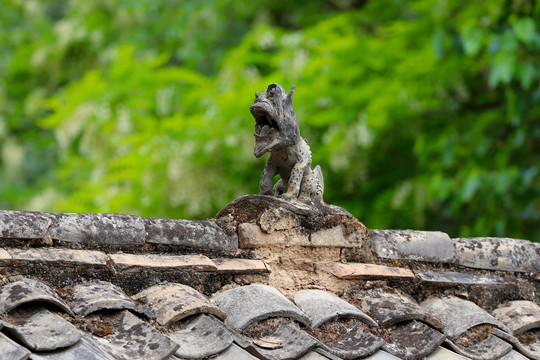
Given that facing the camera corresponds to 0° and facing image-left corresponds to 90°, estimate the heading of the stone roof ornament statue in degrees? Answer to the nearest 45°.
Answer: approximately 45°

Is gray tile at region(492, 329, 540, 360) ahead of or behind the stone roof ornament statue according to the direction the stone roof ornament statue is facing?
behind

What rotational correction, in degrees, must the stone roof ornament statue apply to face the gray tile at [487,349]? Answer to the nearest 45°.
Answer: approximately 135° to its left

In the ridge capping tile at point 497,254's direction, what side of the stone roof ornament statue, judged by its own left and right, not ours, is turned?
back

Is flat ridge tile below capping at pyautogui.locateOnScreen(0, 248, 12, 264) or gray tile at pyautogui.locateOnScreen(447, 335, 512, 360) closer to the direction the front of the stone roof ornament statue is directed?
the flat ridge tile below capping
